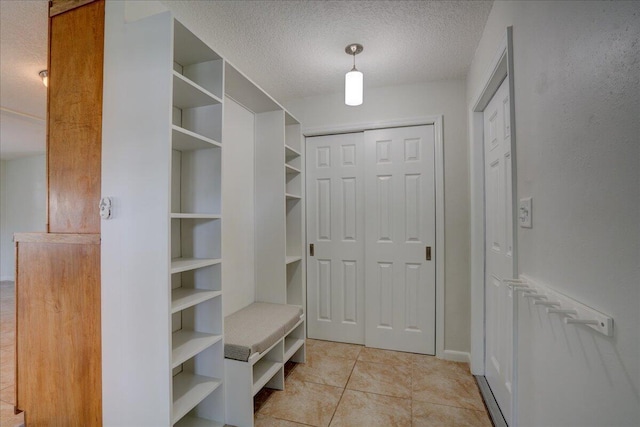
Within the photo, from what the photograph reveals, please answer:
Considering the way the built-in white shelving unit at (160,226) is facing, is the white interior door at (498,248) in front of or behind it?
in front

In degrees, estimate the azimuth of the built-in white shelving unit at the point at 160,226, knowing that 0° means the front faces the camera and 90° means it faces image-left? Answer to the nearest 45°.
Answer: approximately 315°

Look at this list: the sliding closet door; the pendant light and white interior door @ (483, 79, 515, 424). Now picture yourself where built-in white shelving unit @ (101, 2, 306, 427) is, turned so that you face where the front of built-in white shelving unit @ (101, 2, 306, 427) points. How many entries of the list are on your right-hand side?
0

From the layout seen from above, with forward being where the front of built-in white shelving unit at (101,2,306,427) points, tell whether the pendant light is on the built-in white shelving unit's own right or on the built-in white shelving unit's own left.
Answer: on the built-in white shelving unit's own left

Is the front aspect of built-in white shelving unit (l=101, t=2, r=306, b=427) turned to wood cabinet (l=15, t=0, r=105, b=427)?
no

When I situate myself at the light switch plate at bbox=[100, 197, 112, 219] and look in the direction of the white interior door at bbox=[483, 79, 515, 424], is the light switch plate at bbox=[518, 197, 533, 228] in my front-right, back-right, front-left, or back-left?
front-right

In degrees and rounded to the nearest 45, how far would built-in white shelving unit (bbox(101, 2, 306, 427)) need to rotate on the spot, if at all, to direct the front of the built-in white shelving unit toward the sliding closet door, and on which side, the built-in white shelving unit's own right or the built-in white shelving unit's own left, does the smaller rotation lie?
approximately 90° to the built-in white shelving unit's own left

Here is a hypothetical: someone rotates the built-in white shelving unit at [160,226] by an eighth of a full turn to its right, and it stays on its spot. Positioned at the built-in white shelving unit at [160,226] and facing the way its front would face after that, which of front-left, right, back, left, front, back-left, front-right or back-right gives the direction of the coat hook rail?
front-left

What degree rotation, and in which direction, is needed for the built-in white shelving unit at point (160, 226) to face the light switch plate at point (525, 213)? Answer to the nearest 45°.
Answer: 0° — it already faces it
